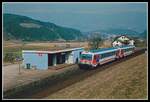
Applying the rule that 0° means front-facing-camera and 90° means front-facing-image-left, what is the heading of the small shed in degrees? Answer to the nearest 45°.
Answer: approximately 315°
